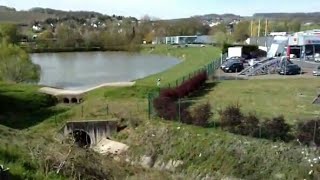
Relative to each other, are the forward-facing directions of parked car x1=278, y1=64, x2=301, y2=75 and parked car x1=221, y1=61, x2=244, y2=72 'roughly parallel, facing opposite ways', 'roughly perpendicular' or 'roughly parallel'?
roughly parallel

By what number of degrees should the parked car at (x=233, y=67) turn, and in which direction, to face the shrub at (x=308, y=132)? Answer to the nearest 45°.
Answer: approximately 45° to its left

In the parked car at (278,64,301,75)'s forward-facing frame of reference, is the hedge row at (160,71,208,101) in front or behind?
in front

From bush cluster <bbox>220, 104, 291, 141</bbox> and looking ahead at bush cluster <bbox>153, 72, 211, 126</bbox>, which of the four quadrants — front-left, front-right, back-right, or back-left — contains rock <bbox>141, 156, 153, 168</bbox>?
front-left

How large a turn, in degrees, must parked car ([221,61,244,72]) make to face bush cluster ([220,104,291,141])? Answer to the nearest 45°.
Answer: approximately 45° to its left

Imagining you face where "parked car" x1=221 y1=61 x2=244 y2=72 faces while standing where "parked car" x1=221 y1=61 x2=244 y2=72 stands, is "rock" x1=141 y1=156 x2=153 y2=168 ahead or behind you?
ahead

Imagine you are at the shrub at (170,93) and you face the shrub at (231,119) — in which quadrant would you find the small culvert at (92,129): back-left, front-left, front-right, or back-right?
front-right

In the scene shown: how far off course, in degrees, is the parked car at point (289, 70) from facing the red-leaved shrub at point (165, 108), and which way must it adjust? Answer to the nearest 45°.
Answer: approximately 45° to its left

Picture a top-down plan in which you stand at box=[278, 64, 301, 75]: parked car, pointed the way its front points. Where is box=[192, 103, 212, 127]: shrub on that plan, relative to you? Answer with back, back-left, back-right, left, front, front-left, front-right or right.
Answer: front-left

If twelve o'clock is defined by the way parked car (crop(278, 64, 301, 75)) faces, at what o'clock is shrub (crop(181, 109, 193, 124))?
The shrub is roughly at 11 o'clock from the parked car.

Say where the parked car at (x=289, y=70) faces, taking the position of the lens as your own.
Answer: facing the viewer and to the left of the viewer

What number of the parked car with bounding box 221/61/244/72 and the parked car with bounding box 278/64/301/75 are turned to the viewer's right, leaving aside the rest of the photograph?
0

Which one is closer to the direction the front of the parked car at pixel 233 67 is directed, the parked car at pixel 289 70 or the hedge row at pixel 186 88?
the hedge row

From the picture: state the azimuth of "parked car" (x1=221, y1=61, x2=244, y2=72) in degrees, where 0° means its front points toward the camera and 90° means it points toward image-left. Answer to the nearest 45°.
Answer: approximately 45°

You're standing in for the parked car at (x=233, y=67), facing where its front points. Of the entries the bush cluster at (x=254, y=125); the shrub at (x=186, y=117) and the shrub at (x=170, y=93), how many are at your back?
0

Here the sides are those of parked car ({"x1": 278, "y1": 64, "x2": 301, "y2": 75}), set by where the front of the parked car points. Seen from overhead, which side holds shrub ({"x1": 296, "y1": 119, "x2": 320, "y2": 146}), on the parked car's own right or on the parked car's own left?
on the parked car's own left

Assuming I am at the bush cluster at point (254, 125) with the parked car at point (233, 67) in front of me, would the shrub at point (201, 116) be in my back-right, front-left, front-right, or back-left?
front-left

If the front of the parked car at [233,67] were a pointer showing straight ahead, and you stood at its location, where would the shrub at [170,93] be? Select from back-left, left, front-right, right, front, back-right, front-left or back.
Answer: front-left

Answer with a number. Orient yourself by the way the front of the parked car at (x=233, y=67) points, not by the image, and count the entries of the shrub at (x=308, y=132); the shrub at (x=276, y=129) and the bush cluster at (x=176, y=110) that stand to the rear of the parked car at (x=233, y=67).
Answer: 0
